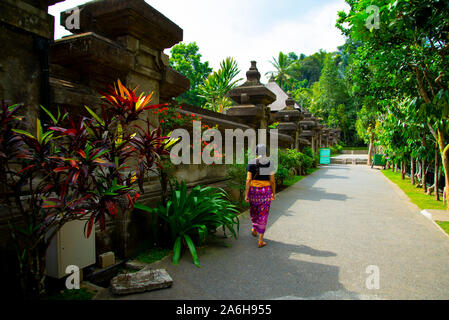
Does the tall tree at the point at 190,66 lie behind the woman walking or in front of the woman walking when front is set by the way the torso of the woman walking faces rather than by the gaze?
in front

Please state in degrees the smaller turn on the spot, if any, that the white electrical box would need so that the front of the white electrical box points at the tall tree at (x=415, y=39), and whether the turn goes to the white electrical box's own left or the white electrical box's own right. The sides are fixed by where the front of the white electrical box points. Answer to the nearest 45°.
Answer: approximately 45° to the white electrical box's own left

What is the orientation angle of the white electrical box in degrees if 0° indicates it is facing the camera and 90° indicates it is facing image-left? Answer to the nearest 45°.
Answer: approximately 315°

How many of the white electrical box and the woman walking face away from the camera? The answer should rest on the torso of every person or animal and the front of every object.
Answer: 1

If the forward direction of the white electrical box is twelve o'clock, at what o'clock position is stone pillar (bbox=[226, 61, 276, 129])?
The stone pillar is roughly at 9 o'clock from the white electrical box.

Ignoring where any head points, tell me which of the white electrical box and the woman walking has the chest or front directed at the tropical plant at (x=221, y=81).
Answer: the woman walking

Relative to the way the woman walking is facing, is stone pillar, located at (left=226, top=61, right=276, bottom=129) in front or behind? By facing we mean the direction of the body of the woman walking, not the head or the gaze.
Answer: in front

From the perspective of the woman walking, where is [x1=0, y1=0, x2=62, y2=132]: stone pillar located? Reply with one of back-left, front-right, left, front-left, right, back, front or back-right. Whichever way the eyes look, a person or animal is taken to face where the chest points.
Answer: back-left

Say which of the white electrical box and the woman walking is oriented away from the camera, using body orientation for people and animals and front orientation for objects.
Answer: the woman walking

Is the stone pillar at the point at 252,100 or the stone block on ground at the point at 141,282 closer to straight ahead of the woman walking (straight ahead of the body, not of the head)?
the stone pillar

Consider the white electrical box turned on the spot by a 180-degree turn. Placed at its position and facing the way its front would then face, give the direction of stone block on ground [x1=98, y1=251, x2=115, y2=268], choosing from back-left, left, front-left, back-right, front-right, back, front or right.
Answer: right

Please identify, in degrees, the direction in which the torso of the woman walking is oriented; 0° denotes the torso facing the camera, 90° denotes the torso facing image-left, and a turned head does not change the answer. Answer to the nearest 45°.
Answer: approximately 180°

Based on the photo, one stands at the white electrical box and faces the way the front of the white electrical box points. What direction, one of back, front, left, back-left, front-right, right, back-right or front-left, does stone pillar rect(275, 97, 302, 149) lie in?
left

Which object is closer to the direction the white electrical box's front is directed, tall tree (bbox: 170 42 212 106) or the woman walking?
the woman walking

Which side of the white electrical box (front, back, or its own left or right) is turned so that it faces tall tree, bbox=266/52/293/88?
left
